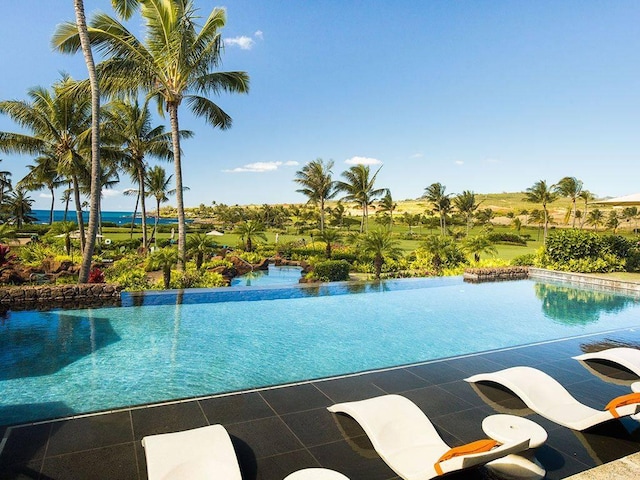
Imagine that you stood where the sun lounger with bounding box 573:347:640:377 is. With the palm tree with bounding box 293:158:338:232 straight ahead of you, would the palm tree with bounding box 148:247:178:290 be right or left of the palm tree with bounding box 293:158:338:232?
left

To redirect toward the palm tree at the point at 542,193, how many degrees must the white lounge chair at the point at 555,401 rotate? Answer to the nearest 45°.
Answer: approximately 45° to its right

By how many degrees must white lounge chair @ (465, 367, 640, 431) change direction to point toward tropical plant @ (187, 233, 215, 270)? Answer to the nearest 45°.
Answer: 0° — it already faces it

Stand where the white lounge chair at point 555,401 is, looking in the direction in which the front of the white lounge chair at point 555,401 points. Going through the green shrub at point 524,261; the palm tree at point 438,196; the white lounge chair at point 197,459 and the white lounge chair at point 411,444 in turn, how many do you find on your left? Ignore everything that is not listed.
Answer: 2

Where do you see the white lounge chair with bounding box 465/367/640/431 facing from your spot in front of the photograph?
facing away from the viewer and to the left of the viewer

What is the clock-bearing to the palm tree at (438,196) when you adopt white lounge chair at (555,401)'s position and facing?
The palm tree is roughly at 1 o'clock from the white lounge chair.
